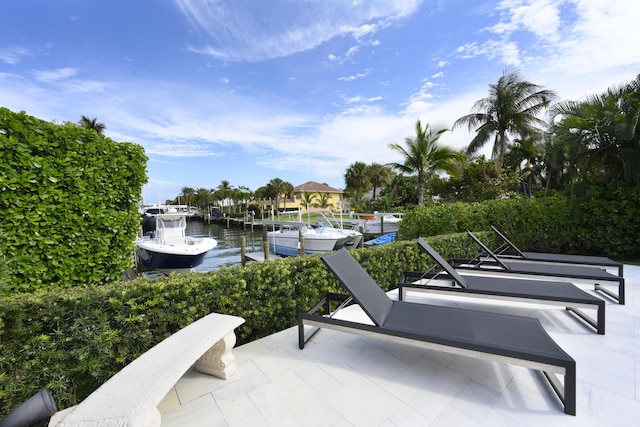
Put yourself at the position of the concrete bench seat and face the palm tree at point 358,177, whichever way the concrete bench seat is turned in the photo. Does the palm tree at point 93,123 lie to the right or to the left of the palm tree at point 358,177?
left

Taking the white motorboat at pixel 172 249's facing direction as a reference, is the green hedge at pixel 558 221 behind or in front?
in front

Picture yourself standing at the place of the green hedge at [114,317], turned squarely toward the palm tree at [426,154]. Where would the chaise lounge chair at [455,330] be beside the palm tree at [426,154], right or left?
right

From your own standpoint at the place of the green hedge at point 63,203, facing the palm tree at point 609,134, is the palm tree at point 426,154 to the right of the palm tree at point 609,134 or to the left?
left

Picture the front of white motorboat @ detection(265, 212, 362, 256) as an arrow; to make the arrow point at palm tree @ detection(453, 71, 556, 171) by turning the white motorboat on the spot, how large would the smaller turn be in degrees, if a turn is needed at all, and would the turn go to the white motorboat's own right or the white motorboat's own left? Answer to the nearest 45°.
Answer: approximately 45° to the white motorboat's own left

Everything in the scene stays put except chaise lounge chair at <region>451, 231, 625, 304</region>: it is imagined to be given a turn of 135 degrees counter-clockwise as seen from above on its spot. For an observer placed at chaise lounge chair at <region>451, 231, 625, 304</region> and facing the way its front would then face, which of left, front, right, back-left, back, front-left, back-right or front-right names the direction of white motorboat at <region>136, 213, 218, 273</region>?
front-left

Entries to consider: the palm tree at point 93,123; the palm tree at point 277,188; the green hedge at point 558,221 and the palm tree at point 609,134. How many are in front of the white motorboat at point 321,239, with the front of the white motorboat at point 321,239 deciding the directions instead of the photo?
2

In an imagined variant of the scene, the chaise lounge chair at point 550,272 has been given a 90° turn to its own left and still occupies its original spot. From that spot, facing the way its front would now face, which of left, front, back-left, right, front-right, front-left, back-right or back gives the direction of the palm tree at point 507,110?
front

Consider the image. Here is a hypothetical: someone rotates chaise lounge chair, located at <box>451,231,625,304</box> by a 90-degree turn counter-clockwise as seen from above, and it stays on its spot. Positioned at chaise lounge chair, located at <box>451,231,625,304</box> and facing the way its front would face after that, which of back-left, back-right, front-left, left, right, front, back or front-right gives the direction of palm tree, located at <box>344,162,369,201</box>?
front-left
